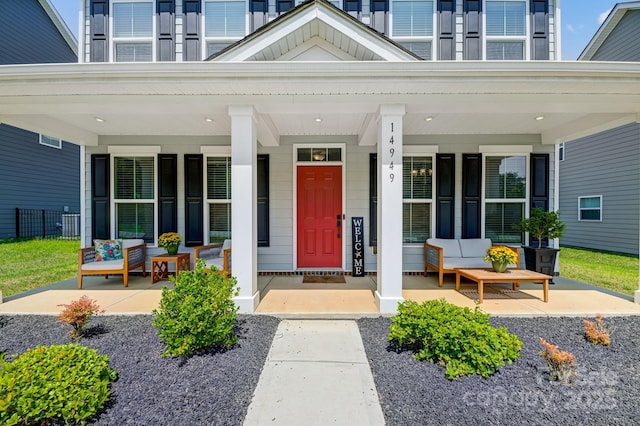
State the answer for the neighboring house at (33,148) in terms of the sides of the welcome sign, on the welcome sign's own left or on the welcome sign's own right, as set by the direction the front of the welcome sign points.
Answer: on the welcome sign's own right

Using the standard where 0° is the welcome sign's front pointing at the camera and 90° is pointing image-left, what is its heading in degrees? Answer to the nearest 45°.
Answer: approximately 0°

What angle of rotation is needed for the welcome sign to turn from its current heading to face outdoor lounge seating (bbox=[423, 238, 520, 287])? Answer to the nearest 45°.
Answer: approximately 90° to its left

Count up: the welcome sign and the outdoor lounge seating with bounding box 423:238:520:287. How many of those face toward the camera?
2

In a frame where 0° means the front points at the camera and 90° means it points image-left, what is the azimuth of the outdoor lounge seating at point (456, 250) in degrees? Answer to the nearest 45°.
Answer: approximately 0°

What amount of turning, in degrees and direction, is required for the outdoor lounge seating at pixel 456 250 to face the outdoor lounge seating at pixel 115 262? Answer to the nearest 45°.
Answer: approximately 45° to its right

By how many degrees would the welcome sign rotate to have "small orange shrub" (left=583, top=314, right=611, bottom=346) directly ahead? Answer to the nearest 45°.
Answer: approximately 45° to its left

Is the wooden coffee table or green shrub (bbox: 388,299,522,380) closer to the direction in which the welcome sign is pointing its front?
the green shrub

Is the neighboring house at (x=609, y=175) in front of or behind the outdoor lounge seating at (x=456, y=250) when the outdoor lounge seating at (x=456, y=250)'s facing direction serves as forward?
behind

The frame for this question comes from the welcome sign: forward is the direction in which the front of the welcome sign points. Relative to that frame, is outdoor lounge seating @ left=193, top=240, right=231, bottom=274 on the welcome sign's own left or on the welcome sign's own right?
on the welcome sign's own right
